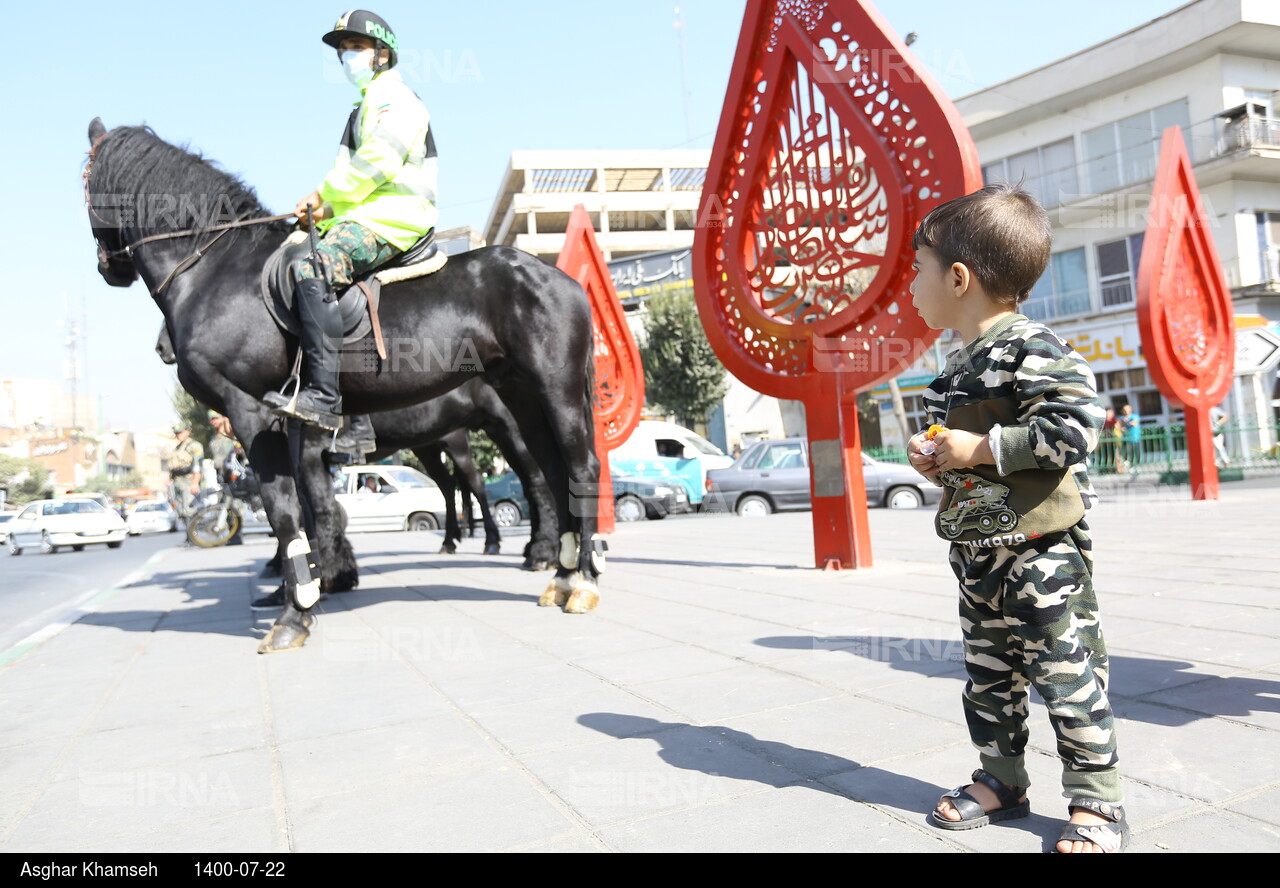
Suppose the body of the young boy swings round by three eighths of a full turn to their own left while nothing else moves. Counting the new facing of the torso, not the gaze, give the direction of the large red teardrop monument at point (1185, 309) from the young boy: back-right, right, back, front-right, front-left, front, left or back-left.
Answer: left

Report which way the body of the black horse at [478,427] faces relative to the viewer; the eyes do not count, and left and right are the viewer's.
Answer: facing to the left of the viewer

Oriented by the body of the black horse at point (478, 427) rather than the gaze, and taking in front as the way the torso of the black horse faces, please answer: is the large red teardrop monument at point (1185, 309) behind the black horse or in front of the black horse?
behind

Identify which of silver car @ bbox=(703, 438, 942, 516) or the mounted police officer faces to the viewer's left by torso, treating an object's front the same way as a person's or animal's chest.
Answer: the mounted police officer

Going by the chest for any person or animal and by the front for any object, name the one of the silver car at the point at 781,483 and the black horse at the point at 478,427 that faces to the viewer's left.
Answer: the black horse

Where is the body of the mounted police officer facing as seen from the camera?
to the viewer's left

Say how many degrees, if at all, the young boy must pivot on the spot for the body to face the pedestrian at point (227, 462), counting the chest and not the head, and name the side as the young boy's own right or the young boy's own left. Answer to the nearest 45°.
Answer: approximately 90° to the young boy's own right

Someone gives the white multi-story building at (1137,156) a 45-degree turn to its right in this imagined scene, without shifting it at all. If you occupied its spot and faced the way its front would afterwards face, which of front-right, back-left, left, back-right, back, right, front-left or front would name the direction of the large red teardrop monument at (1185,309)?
left

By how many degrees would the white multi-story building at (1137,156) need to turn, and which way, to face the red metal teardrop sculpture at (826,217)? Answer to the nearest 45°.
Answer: approximately 45° to its left

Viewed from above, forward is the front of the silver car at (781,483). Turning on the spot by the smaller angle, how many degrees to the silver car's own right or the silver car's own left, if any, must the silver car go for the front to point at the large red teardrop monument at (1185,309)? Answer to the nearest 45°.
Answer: approximately 45° to the silver car's own right

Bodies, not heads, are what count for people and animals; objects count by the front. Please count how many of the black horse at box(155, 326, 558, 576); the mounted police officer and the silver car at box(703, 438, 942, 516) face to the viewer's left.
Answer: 2
